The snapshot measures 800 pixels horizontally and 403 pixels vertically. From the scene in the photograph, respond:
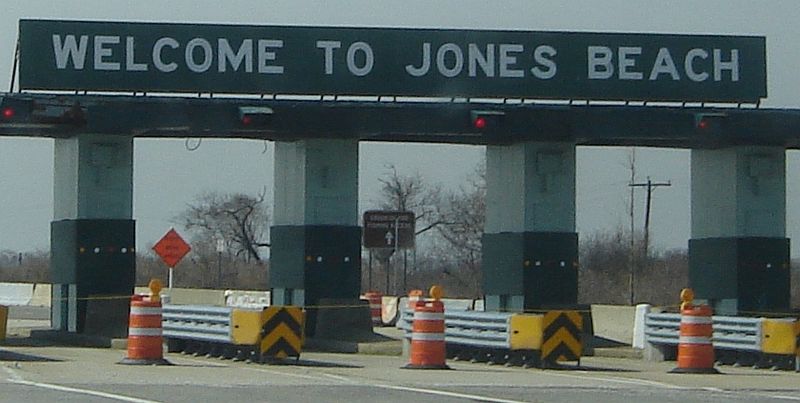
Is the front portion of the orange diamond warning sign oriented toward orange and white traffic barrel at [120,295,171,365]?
yes

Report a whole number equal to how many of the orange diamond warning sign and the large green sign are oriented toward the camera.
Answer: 2

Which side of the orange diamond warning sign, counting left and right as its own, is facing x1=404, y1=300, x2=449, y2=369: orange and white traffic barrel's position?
front

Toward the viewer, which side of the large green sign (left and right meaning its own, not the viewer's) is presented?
front

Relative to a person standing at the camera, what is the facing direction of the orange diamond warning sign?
facing the viewer

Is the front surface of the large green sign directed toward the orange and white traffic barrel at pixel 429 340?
yes

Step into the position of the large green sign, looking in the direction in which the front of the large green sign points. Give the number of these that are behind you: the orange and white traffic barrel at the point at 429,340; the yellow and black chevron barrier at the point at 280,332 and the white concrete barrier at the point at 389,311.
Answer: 1

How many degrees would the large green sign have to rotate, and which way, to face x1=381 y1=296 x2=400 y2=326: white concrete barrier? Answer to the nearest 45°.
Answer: approximately 180°

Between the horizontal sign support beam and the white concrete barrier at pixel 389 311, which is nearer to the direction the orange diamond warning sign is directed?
the horizontal sign support beam

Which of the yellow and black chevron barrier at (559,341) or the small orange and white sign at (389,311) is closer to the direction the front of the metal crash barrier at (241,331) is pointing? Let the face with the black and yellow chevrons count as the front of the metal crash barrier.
the yellow and black chevron barrier

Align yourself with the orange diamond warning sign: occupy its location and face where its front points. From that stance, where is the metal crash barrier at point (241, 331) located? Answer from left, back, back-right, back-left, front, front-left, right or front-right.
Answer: front

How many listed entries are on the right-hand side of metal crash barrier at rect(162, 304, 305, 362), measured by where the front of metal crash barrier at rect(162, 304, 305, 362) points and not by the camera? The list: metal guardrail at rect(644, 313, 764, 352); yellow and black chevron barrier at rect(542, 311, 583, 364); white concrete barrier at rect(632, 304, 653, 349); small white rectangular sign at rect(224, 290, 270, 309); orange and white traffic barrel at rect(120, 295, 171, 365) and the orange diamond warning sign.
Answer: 1

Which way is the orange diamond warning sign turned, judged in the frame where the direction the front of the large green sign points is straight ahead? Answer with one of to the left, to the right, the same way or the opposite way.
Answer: the same way

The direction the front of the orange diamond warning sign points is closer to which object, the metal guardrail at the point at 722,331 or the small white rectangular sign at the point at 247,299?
the metal guardrail
